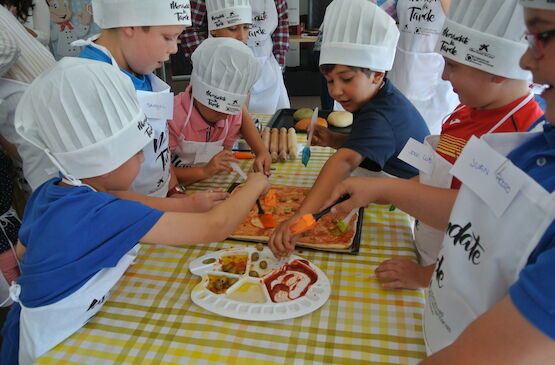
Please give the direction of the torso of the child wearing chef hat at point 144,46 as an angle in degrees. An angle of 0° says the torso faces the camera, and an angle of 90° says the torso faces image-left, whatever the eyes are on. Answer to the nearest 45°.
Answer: approximately 315°

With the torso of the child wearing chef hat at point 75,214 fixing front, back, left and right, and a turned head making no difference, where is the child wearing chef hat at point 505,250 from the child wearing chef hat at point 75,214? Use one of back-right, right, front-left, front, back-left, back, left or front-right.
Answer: front-right

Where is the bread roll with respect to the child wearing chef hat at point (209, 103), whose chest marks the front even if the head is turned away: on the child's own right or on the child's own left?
on the child's own left

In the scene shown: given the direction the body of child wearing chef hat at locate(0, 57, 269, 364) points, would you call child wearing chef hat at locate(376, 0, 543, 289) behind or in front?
in front

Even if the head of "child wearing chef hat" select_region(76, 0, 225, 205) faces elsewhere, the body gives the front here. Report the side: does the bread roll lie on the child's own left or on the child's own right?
on the child's own left

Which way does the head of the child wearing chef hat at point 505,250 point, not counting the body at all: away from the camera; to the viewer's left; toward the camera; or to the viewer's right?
to the viewer's left

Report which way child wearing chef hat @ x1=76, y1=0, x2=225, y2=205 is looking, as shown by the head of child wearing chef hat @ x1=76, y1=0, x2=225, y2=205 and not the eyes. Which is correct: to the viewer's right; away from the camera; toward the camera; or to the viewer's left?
to the viewer's right

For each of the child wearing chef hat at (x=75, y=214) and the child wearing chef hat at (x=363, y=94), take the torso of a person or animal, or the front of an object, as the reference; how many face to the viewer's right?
1

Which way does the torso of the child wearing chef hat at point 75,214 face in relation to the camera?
to the viewer's right

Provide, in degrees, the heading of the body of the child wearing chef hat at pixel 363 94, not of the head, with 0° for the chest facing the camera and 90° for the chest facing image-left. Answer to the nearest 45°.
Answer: approximately 45°
